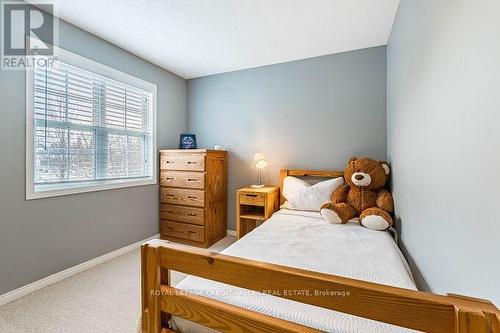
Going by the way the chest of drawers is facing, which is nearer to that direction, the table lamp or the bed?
the bed

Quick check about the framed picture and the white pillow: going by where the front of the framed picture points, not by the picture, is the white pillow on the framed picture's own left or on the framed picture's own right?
on the framed picture's own left

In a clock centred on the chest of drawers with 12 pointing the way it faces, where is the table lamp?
The table lamp is roughly at 8 o'clock from the chest of drawers.

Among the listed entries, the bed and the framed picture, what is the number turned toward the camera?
2

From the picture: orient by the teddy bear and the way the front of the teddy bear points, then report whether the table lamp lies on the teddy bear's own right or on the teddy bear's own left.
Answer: on the teddy bear's own right

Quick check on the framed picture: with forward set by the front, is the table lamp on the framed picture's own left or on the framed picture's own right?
on the framed picture's own left

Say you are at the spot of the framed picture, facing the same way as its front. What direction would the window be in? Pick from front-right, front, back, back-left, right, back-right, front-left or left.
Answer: front-right

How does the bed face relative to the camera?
toward the camera

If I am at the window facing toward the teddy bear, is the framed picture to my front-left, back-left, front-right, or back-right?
front-left

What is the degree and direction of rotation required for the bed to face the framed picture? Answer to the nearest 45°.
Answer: approximately 135° to its right

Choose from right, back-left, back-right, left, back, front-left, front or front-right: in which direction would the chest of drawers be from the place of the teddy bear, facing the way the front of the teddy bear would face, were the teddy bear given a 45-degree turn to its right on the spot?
front

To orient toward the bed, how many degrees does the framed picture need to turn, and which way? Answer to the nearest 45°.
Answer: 0° — it already faces it

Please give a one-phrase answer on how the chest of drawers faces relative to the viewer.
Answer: facing the viewer and to the left of the viewer

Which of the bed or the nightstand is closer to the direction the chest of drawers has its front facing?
the bed

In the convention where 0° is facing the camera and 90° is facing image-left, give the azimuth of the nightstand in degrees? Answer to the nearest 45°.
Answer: approximately 45°

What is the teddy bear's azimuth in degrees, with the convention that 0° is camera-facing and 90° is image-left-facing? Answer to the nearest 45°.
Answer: approximately 45°

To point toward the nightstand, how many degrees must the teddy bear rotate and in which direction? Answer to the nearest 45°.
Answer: approximately 45° to its right
